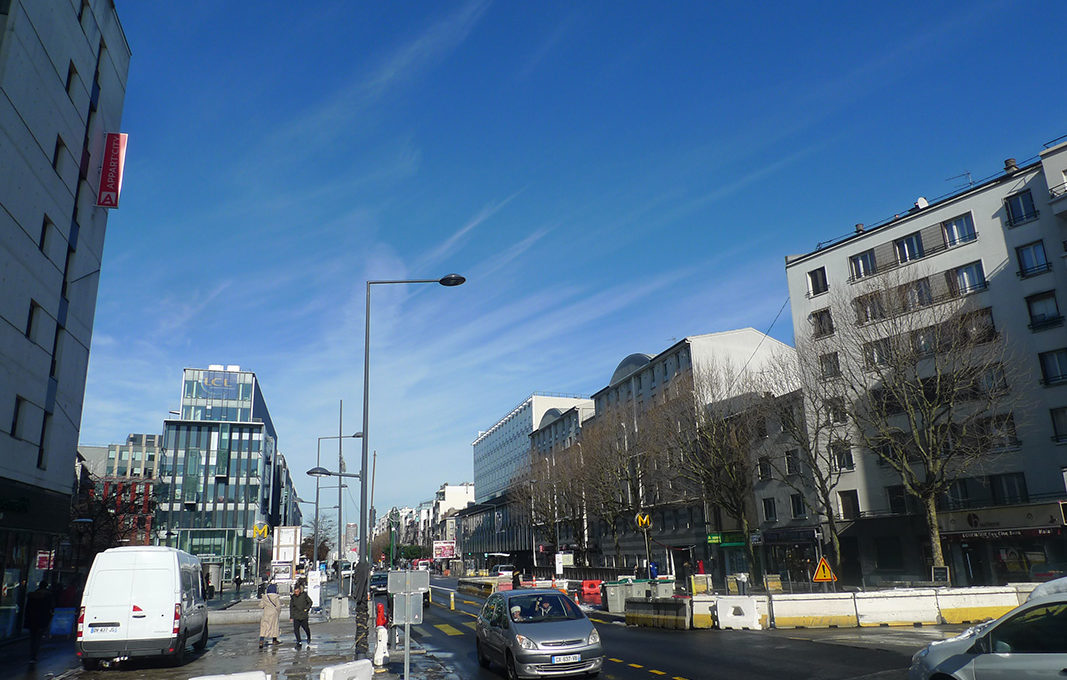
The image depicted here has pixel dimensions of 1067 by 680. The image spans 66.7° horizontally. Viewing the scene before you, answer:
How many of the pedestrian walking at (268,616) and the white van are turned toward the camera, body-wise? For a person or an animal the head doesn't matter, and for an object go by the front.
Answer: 0

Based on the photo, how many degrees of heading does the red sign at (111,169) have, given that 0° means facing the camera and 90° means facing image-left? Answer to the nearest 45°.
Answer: approximately 0°

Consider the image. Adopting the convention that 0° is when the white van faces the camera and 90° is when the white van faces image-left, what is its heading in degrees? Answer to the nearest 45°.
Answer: approximately 180°

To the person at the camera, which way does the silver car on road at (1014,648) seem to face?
facing to the left of the viewer

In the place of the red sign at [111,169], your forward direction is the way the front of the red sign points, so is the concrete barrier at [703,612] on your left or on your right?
on your left

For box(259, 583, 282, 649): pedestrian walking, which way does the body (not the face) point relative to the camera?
away from the camera

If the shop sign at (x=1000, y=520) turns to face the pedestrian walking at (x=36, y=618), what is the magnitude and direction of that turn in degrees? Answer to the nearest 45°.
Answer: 0° — it already faces them

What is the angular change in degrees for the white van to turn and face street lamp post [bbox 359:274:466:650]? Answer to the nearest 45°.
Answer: approximately 90° to its right

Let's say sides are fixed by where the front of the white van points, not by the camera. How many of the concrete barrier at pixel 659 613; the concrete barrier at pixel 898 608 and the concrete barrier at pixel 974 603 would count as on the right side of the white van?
3
